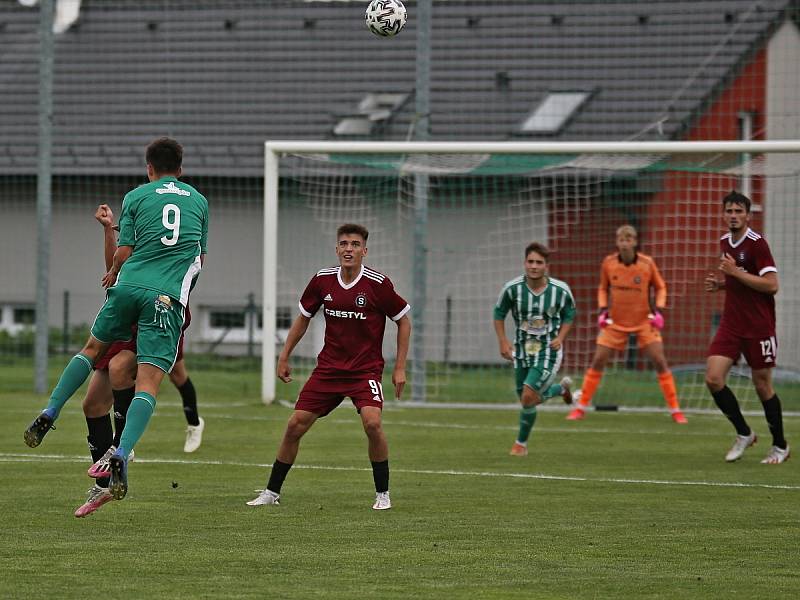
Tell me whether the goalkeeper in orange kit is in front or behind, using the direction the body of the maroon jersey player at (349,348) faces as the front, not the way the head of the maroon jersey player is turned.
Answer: behind

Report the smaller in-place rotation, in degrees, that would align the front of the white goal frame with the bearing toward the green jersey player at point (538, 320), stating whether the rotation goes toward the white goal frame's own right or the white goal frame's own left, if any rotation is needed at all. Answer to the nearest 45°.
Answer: approximately 45° to the white goal frame's own left

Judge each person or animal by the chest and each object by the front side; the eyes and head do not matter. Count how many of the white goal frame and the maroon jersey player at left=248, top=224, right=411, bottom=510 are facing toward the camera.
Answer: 2

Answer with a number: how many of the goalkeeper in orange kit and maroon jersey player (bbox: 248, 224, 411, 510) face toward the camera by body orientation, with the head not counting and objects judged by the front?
2

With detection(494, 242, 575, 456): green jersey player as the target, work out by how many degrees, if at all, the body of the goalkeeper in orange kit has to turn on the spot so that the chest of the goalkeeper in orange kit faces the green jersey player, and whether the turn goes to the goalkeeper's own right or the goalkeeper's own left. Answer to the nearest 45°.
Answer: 0° — they already face them

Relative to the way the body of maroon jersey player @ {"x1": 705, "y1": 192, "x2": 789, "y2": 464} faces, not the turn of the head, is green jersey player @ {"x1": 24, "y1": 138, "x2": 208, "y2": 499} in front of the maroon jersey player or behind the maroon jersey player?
in front

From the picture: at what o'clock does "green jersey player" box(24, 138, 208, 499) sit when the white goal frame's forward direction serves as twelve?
The green jersey player is roughly at 12 o'clock from the white goal frame.

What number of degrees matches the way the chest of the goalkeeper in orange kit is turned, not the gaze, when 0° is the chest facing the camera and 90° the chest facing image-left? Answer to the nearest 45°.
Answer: approximately 0°

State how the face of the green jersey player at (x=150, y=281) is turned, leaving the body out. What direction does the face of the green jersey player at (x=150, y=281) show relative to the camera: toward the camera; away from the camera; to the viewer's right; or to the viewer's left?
away from the camera

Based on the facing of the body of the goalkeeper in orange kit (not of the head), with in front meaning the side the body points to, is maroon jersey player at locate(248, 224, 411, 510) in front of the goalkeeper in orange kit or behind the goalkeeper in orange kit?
in front
